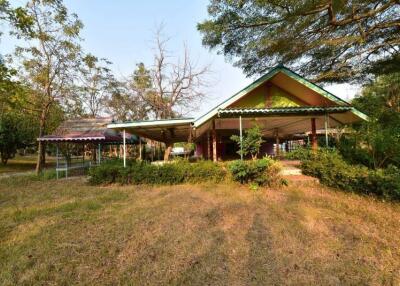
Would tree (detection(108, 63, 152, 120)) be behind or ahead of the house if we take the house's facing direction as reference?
behind

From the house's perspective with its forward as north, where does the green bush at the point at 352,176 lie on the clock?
The green bush is roughly at 11 o'clock from the house.

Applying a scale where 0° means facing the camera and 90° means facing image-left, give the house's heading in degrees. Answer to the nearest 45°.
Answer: approximately 0°

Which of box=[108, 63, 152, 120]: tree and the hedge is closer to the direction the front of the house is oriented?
the hedge
